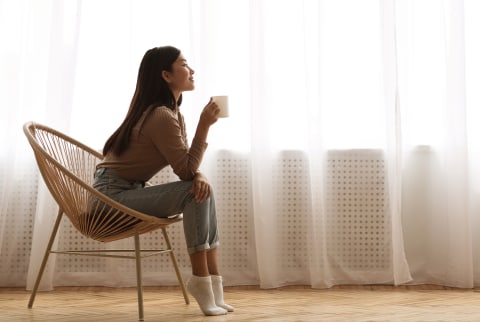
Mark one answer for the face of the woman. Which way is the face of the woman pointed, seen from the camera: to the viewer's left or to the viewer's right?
to the viewer's right

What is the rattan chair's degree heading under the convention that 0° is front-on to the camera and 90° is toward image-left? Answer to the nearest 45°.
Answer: approximately 270°

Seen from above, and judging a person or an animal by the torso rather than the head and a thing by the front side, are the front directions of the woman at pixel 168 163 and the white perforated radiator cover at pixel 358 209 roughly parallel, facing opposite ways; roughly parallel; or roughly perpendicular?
roughly perpendicular

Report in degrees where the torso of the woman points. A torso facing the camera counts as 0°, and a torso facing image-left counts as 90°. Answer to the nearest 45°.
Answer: approximately 270°

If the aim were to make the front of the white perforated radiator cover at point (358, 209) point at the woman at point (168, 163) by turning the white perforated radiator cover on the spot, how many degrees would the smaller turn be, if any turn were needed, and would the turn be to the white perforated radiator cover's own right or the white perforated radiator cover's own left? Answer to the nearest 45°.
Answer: approximately 45° to the white perforated radiator cover's own right

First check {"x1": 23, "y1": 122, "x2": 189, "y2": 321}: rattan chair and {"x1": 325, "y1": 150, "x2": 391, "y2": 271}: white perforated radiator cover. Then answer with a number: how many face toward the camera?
1

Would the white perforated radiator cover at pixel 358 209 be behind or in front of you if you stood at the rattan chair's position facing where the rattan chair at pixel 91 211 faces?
in front

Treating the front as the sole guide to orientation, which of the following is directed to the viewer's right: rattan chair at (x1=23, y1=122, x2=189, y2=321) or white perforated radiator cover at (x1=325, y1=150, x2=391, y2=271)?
the rattan chair

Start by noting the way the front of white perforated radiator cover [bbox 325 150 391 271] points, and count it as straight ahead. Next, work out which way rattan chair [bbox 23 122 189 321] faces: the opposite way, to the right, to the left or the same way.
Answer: to the left

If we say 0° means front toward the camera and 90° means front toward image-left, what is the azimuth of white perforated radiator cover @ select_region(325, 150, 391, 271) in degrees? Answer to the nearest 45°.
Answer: approximately 0°

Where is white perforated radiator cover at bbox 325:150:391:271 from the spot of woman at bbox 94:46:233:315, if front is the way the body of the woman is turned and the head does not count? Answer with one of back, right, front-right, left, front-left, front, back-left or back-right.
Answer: front-left
